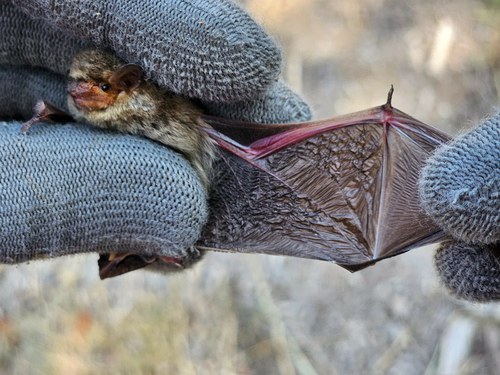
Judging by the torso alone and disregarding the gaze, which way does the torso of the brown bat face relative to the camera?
to the viewer's left
